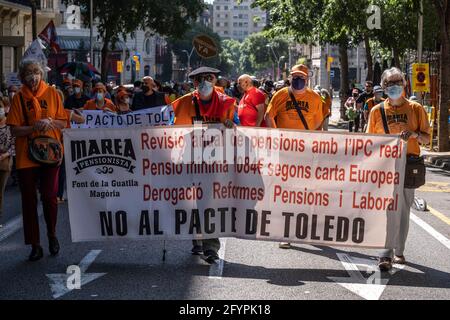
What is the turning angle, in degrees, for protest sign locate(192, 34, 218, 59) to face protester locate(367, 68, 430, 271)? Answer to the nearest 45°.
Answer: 0° — it already faces them

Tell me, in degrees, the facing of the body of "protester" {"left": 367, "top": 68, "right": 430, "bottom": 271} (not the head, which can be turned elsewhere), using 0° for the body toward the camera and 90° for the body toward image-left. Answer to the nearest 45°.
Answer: approximately 0°

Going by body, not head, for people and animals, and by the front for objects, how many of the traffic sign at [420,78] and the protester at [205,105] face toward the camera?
2

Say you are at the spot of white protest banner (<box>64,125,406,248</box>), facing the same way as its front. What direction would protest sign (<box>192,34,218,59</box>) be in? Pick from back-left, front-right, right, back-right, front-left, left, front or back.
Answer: back

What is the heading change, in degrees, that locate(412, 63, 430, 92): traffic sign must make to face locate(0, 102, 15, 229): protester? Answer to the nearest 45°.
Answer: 0° — it already faces them
